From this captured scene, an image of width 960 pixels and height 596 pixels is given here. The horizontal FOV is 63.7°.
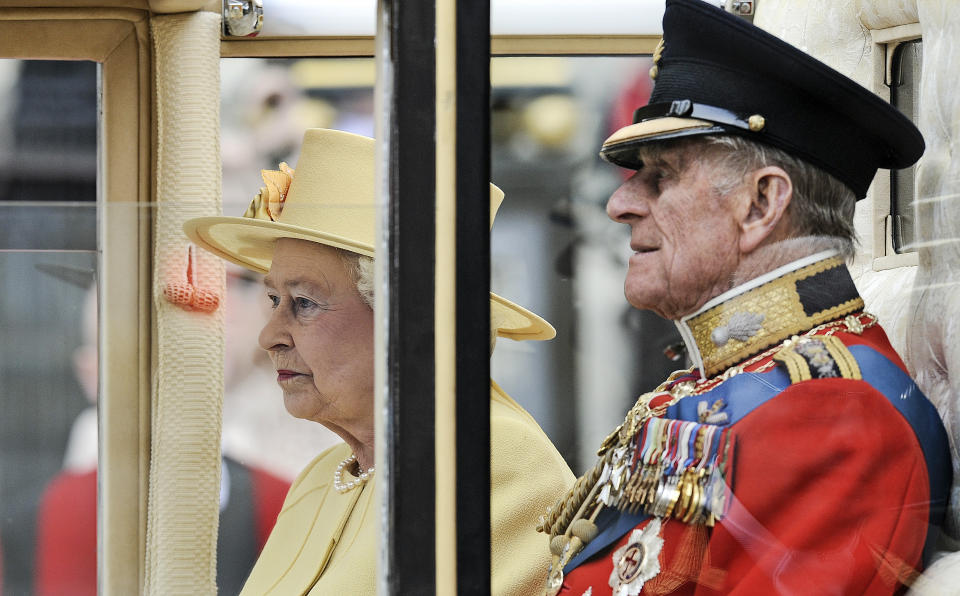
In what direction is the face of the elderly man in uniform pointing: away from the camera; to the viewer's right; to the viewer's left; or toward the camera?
to the viewer's left

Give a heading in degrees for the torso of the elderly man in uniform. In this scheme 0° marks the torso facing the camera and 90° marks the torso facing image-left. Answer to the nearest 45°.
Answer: approximately 90°

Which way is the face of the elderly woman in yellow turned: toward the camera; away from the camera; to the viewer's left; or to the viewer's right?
to the viewer's left

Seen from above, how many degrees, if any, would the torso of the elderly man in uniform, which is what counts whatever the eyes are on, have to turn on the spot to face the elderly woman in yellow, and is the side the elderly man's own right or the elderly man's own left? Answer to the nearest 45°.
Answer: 0° — they already face them
